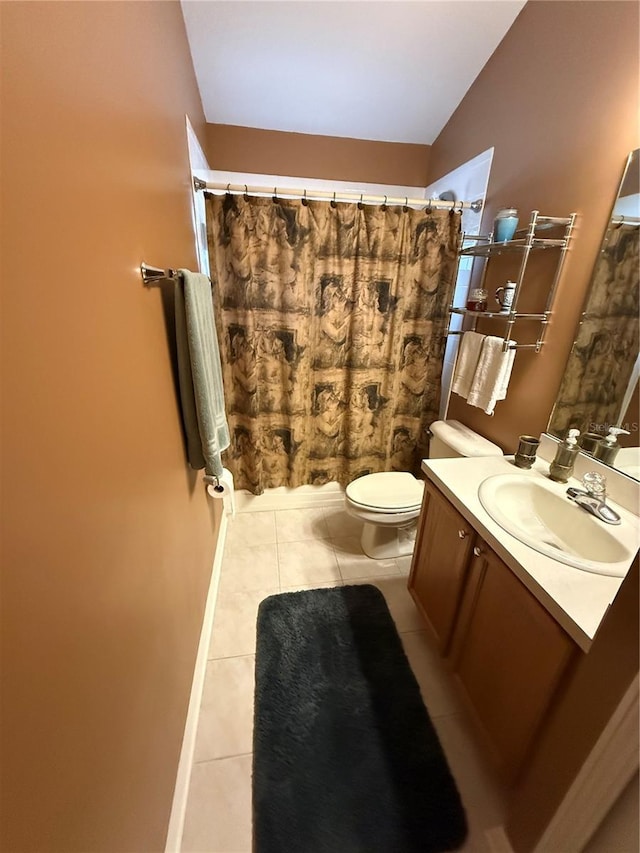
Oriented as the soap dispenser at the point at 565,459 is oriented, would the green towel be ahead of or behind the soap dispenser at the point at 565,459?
ahead

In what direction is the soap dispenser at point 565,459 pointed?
to the viewer's left

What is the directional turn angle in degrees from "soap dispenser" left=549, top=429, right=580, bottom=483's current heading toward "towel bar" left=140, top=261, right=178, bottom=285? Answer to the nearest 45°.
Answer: approximately 45° to its left
